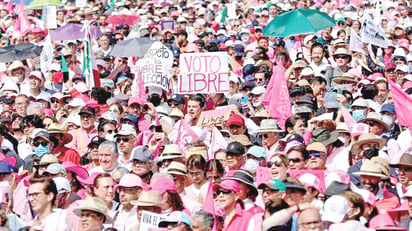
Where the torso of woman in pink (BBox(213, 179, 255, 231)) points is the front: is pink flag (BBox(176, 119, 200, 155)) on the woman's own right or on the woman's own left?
on the woman's own right

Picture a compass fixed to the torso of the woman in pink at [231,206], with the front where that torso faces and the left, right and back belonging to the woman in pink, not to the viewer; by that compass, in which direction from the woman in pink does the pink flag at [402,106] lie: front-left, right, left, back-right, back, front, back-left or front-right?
back

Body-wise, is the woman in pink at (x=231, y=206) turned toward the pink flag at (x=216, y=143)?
no

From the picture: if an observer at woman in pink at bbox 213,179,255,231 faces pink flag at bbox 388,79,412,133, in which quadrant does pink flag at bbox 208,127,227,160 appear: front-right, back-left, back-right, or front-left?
front-left

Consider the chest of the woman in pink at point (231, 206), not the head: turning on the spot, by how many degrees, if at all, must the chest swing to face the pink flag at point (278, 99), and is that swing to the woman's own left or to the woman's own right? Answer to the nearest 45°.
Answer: approximately 135° to the woman's own right

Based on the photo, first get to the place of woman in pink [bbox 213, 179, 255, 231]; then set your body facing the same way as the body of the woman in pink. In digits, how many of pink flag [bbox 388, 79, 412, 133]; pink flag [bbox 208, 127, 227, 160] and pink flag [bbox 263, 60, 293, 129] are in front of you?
0

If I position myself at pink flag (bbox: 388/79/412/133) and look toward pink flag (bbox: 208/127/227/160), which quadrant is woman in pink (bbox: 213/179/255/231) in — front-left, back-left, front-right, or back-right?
front-left

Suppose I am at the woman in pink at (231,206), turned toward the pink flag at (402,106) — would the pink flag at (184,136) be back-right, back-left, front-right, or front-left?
front-left
